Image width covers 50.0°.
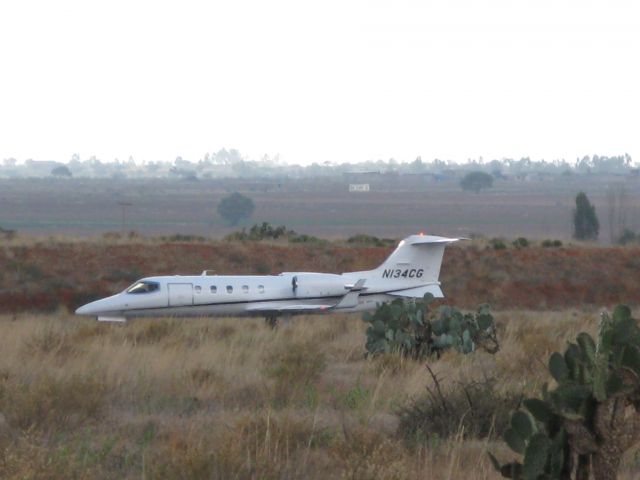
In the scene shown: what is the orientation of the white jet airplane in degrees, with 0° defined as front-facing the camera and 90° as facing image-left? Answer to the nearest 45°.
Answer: approximately 90°

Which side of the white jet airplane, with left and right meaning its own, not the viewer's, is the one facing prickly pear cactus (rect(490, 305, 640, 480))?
left

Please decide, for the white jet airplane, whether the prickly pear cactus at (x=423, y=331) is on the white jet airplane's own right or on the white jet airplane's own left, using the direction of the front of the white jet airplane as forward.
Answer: on the white jet airplane's own left
